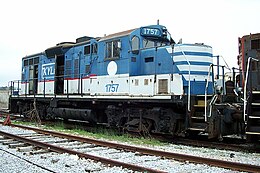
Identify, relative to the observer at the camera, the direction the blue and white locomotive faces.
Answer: facing the viewer and to the right of the viewer

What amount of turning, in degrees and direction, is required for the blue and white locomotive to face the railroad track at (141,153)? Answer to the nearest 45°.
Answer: approximately 45° to its right
